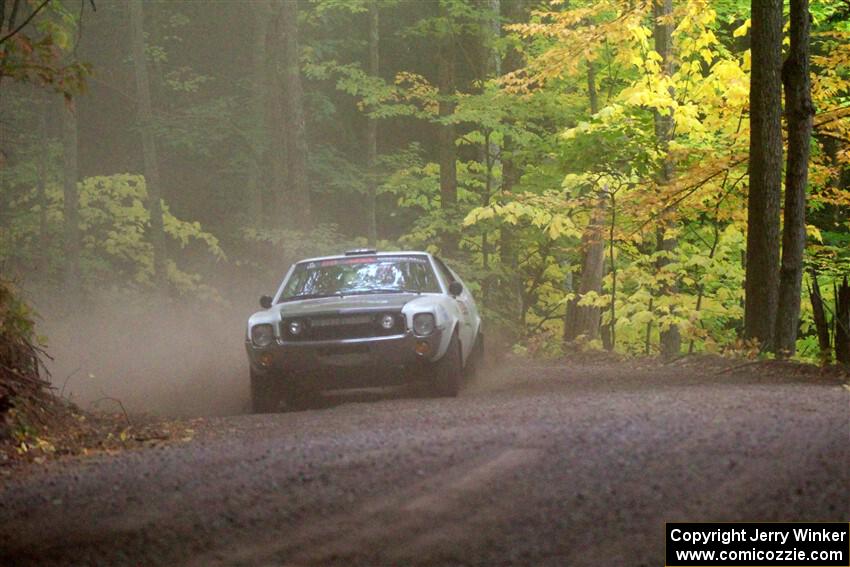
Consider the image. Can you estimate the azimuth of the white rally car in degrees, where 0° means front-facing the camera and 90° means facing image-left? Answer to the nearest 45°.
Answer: approximately 0°

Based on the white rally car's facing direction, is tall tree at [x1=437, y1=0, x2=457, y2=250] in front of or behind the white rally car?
behind
